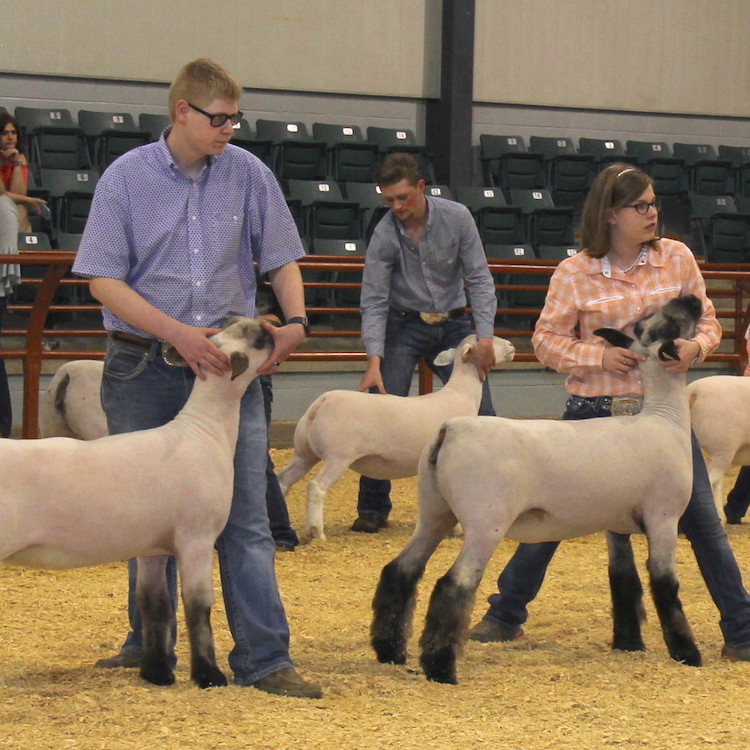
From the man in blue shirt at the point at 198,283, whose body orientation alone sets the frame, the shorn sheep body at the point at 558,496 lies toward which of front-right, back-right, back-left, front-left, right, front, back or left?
left

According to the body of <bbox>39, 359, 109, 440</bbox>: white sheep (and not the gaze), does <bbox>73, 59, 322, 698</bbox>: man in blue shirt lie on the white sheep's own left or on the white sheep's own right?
on the white sheep's own right

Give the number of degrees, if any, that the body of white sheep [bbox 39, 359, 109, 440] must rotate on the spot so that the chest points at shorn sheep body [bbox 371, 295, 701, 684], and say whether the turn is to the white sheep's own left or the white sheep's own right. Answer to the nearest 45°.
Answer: approximately 90° to the white sheep's own right

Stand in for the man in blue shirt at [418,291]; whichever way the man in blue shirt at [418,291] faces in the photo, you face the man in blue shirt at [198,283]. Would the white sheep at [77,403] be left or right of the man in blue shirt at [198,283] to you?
right

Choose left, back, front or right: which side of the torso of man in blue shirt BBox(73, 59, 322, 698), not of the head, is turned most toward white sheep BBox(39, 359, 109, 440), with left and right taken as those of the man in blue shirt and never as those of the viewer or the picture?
back

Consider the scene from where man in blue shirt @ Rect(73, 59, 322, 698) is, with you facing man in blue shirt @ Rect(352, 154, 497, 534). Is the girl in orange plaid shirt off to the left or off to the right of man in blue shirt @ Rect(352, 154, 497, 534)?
right

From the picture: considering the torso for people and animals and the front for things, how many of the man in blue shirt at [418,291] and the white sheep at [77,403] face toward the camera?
1

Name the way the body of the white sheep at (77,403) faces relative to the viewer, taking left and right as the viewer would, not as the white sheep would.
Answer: facing away from the viewer and to the right of the viewer

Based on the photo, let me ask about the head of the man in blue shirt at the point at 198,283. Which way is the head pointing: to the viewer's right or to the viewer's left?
to the viewer's right

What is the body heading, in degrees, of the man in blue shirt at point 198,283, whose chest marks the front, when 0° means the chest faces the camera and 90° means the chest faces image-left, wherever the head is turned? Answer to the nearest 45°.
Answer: approximately 0°
